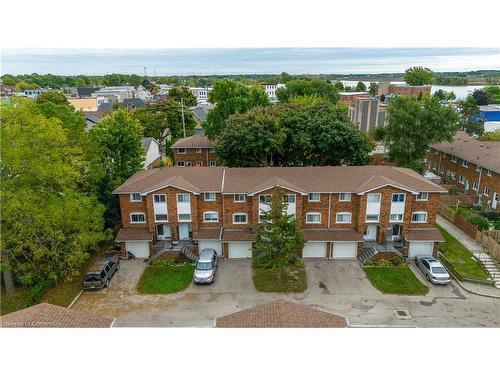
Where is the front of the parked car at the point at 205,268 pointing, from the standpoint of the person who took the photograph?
facing the viewer

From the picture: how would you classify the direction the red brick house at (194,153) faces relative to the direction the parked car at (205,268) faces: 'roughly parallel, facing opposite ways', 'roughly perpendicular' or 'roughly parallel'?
roughly parallel

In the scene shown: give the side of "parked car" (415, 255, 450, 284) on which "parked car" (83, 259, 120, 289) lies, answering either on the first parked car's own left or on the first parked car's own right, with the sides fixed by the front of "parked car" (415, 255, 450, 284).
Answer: on the first parked car's own left

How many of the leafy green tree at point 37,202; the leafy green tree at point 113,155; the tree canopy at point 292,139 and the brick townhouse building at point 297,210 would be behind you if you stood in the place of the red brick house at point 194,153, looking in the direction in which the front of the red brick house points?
0

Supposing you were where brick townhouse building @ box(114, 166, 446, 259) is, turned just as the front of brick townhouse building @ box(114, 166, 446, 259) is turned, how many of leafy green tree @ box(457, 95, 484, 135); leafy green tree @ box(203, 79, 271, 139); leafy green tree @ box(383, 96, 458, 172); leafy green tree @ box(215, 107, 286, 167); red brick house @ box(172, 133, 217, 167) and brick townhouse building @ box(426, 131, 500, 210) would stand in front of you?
0

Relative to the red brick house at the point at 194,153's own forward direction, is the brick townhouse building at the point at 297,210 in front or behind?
in front

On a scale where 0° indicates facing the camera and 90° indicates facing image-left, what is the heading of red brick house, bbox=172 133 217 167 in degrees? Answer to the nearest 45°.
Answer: approximately 0°

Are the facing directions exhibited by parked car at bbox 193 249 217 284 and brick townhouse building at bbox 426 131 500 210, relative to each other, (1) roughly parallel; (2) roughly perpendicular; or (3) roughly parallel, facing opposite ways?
roughly perpendicular

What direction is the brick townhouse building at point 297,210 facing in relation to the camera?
toward the camera

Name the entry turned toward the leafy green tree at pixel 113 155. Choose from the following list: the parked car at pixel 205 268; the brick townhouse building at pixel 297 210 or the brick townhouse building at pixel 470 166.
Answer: the brick townhouse building at pixel 470 166

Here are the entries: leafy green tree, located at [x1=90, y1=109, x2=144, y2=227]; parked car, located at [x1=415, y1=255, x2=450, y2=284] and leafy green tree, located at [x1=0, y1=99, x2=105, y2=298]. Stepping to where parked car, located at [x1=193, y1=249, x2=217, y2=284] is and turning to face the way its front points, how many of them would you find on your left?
1

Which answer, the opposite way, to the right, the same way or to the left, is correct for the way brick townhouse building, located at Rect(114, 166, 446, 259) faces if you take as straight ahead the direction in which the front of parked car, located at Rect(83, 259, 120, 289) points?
the opposite way

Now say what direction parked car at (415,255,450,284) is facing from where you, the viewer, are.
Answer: facing away from the viewer and to the left of the viewer

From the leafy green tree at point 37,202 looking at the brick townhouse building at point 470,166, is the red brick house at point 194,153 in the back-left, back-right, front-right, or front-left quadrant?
front-left

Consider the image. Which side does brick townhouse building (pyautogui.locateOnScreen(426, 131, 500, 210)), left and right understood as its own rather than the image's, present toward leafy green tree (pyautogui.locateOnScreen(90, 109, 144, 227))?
back

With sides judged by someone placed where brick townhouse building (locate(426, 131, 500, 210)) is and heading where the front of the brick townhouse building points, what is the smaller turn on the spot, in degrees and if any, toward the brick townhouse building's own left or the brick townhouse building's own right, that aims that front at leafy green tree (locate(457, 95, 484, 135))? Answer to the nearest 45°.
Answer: approximately 135° to the brick townhouse building's own right
